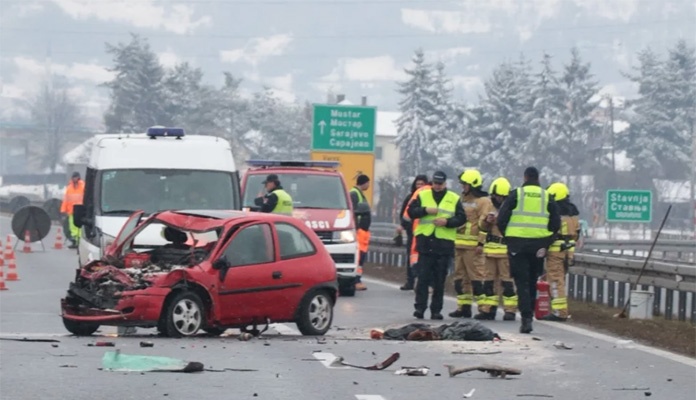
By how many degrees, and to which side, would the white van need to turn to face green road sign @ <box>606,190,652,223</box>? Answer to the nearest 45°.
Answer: approximately 135° to its left

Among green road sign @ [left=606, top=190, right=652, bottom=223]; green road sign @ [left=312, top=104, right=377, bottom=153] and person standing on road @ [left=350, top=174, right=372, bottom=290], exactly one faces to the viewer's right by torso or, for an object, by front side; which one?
the person standing on road

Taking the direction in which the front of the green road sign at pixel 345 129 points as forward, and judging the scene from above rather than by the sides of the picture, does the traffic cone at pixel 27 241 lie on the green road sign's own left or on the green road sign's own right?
on the green road sign's own right

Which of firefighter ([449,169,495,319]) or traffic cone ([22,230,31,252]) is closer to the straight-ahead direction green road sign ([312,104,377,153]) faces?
the firefighter

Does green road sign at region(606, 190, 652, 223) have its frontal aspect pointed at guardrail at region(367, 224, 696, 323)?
yes

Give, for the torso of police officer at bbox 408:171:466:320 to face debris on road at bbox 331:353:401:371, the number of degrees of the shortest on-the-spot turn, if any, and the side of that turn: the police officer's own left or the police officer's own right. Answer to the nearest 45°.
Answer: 0° — they already face it
